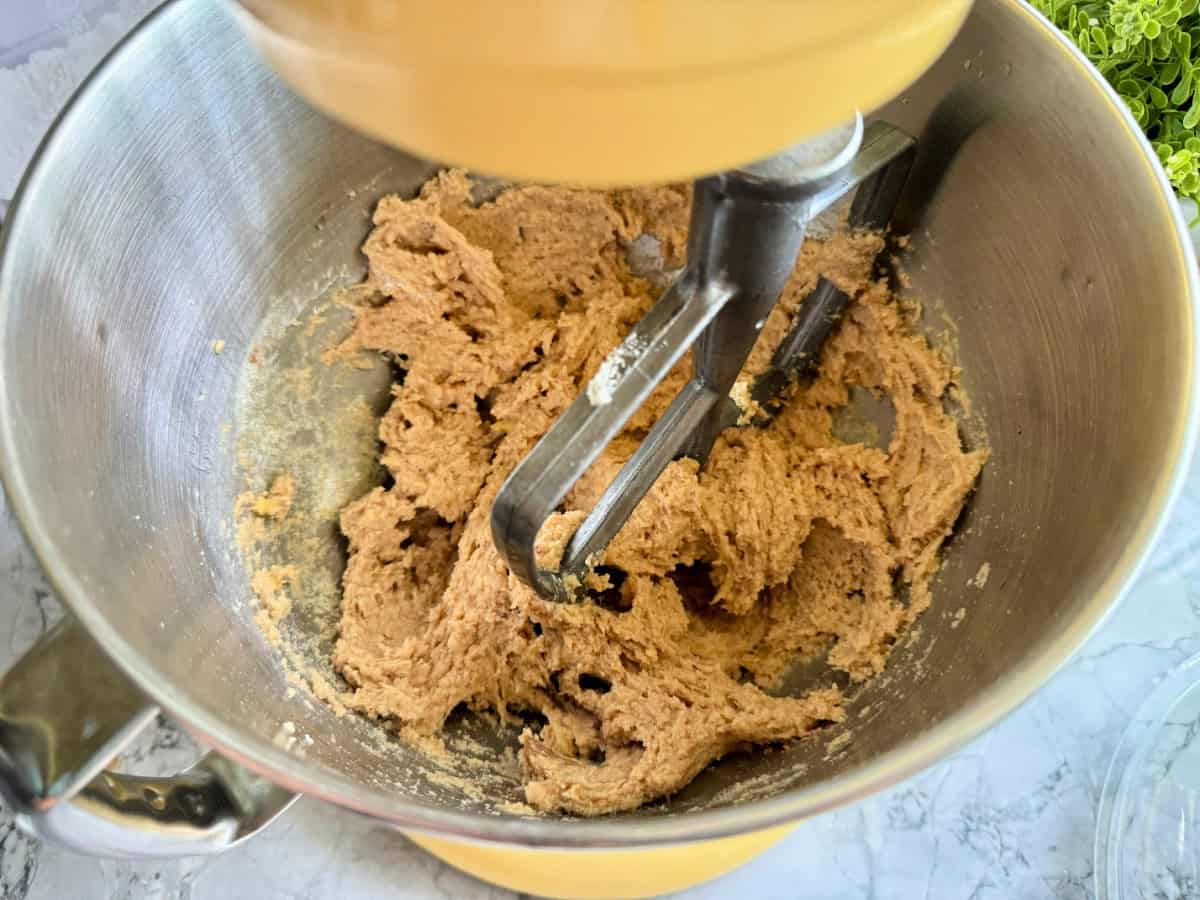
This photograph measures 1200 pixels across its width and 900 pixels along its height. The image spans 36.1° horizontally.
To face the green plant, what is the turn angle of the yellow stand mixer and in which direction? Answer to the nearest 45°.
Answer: approximately 135° to its left

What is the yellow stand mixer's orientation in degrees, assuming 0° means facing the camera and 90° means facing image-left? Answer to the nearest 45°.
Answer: approximately 0°
